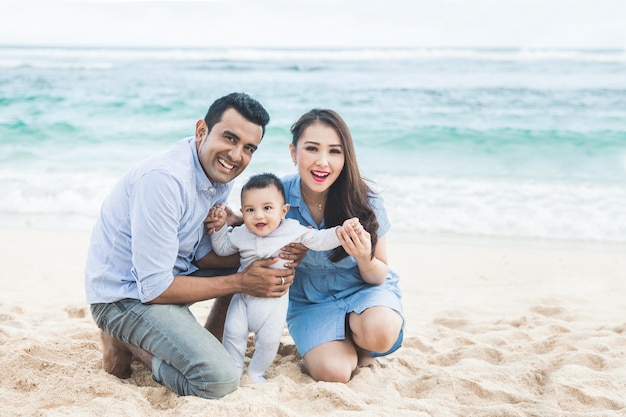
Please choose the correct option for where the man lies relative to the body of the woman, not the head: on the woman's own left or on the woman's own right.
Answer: on the woman's own right

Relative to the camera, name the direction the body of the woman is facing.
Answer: toward the camera
